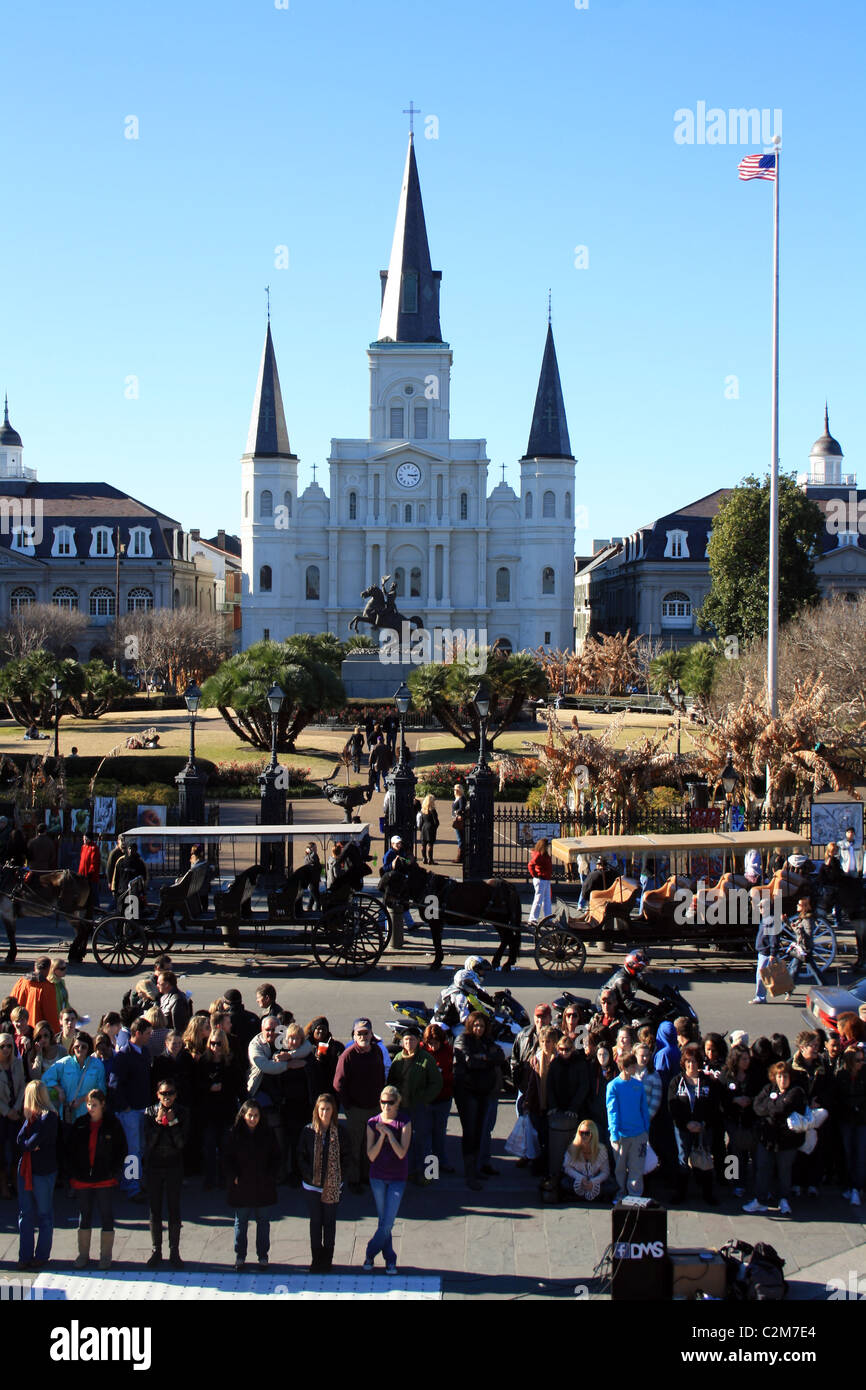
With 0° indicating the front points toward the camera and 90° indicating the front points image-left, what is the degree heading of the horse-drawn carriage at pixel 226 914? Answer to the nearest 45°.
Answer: approximately 90°

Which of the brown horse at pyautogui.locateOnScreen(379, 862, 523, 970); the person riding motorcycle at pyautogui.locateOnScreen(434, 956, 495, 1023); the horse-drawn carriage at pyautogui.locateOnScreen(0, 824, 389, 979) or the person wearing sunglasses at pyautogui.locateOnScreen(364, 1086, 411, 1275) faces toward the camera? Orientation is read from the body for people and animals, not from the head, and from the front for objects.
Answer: the person wearing sunglasses

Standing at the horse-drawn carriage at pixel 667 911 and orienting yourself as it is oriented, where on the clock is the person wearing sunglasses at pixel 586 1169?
The person wearing sunglasses is roughly at 9 o'clock from the horse-drawn carriage.

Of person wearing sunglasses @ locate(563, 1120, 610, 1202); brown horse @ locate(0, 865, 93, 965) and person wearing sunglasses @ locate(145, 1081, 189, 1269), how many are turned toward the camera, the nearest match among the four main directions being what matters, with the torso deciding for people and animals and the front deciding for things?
2

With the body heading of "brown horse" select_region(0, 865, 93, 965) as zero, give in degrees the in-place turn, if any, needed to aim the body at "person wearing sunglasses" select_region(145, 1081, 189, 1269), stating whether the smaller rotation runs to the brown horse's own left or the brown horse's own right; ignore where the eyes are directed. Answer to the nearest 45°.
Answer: approximately 90° to the brown horse's own left

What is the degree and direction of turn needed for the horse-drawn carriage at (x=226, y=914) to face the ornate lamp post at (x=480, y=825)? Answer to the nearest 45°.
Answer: approximately 135° to its right

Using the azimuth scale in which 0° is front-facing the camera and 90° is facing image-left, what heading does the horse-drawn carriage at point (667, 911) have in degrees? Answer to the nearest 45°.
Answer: approximately 90°

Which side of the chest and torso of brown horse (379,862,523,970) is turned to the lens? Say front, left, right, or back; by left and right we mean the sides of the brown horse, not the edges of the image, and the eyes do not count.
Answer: left

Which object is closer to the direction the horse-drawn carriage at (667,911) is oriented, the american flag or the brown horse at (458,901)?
the brown horse

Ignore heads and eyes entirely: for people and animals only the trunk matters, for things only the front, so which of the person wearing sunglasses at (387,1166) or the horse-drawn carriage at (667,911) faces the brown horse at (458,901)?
the horse-drawn carriage

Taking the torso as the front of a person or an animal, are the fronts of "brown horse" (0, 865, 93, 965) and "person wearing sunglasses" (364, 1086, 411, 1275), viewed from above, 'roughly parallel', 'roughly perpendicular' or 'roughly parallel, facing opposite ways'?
roughly perpendicular

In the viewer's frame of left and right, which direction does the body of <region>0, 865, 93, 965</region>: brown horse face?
facing to the left of the viewer

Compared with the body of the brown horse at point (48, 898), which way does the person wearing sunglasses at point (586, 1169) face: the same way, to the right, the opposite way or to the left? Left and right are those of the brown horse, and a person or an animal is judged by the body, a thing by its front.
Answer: to the left
